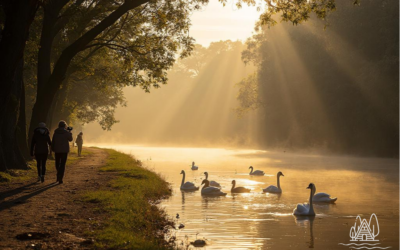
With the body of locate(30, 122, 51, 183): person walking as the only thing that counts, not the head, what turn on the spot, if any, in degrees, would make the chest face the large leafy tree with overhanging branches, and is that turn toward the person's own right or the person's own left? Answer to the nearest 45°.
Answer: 0° — they already face it

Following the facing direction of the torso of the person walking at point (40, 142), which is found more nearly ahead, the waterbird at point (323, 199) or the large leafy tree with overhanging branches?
the large leafy tree with overhanging branches

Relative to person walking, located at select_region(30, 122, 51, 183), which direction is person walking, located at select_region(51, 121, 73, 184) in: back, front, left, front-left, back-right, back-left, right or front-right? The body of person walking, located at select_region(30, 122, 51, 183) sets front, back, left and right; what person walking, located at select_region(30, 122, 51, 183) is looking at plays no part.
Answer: right

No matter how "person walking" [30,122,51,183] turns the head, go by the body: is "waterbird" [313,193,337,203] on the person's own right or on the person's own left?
on the person's own right

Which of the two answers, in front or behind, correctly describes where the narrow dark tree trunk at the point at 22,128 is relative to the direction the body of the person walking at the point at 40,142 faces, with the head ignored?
in front

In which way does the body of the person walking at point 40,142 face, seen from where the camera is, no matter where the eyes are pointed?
away from the camera

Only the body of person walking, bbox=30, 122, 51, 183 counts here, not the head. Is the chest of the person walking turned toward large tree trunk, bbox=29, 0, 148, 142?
yes
